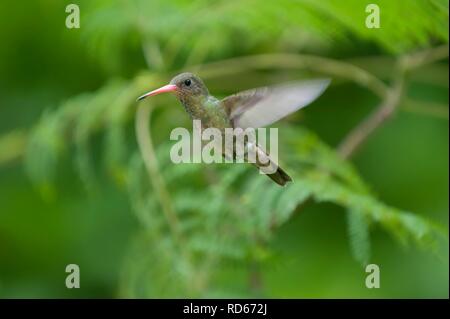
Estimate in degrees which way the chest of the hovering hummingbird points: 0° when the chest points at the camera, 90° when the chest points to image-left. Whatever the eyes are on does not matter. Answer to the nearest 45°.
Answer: approximately 90°
